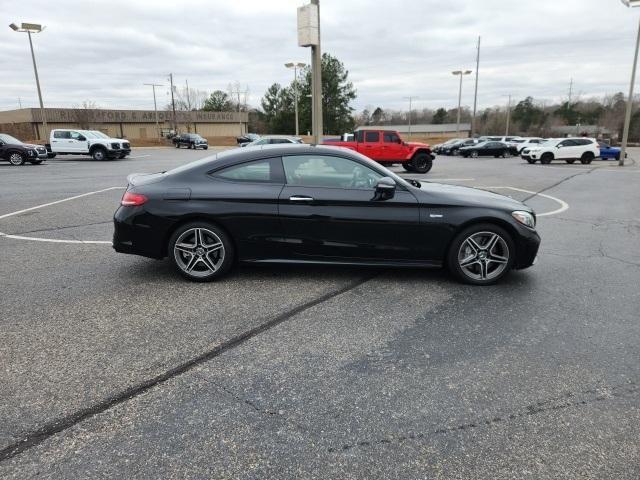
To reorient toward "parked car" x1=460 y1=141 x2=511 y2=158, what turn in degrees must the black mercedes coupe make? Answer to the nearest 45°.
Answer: approximately 90° to its left

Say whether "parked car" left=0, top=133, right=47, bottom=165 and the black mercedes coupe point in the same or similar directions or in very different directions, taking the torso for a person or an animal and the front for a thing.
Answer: same or similar directions

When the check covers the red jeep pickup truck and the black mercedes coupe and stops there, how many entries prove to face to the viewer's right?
2

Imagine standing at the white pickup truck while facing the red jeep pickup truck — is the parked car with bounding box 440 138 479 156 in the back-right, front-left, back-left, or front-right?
front-left

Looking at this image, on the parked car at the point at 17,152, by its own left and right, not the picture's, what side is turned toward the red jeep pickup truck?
front

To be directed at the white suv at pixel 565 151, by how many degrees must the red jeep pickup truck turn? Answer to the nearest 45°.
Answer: approximately 45° to its left

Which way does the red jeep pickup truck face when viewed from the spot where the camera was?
facing to the right of the viewer

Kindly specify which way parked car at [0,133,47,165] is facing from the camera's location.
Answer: facing the viewer and to the right of the viewer

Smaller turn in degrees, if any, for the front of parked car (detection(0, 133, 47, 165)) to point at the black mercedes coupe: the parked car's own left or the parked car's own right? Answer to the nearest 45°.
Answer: approximately 45° to the parked car's own right

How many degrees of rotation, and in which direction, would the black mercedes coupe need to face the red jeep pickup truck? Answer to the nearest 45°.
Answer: approximately 90° to its left

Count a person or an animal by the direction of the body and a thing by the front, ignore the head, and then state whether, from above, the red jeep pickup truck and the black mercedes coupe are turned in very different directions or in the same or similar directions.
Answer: same or similar directions

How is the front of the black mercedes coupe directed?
to the viewer's right

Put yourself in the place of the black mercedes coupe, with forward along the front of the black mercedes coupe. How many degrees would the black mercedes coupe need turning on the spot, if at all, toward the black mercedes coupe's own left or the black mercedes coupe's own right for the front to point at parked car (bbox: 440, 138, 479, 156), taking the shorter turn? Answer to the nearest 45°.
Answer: approximately 90° to the black mercedes coupe's own left

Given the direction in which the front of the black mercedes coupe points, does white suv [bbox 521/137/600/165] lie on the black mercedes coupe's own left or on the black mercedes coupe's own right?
on the black mercedes coupe's own left
